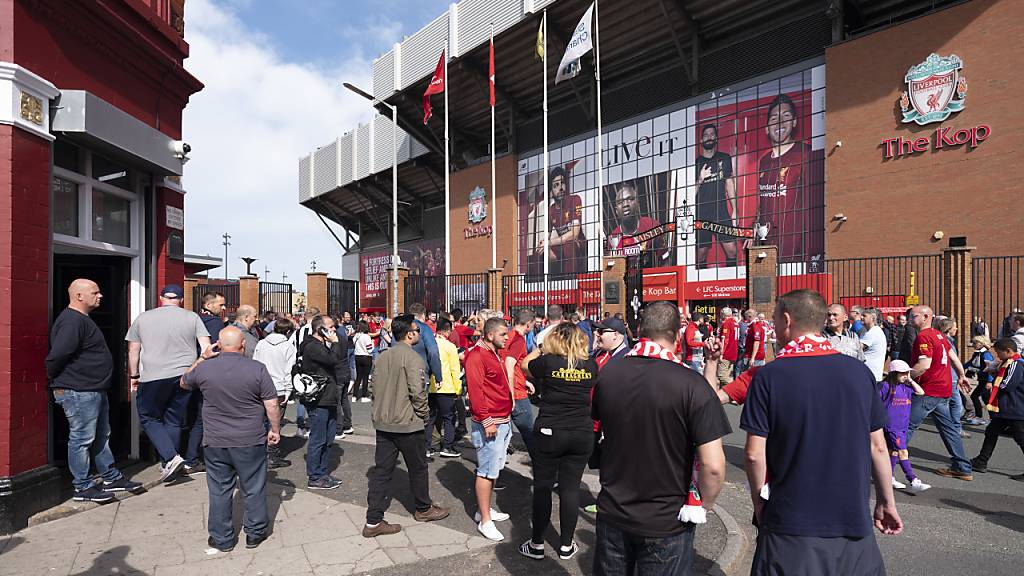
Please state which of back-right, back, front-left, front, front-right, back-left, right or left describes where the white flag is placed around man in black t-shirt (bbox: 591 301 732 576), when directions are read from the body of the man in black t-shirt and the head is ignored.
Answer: front

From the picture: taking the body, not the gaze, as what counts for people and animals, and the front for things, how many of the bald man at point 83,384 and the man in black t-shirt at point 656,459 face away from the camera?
1

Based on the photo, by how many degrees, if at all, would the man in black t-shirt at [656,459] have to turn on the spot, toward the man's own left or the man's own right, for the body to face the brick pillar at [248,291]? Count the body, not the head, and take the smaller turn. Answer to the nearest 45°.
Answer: approximately 45° to the man's own left

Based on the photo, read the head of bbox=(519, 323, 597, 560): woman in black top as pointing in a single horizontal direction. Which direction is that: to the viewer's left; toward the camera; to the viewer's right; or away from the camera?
away from the camera

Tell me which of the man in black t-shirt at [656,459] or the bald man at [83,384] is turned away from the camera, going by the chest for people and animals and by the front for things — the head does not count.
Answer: the man in black t-shirt

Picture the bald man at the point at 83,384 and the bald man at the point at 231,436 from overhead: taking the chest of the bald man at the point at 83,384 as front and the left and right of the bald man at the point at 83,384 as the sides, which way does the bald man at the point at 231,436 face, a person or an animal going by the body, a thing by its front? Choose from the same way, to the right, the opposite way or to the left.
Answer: to the left

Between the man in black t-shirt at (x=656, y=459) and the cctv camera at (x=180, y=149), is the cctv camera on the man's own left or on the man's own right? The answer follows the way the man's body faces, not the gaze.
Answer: on the man's own left

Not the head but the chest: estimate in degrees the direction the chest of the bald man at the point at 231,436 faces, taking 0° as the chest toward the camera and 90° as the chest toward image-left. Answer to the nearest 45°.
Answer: approximately 180°

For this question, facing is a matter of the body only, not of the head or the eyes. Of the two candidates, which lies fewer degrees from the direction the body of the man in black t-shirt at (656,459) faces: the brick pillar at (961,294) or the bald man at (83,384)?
the brick pillar

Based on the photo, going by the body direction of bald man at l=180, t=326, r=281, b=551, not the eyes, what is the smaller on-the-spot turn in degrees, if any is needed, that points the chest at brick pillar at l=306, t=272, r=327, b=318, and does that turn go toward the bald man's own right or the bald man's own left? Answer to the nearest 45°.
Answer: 0° — they already face it

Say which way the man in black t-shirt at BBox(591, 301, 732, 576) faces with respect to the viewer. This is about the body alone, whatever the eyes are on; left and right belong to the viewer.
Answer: facing away from the viewer

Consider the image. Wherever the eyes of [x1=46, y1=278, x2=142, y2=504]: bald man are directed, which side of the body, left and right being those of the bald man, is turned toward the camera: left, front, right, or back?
right

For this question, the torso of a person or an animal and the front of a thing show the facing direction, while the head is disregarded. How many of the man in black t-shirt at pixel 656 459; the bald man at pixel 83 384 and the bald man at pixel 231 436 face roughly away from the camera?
2
